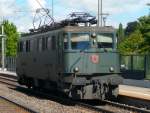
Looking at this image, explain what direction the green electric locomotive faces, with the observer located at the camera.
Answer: facing the viewer and to the right of the viewer
